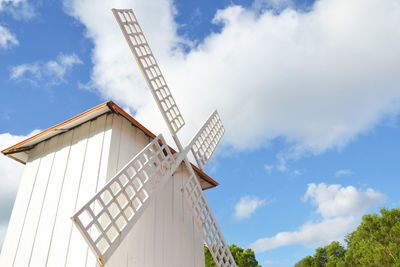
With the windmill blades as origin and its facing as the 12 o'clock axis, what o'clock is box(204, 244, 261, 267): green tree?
The green tree is roughly at 8 o'clock from the windmill blades.

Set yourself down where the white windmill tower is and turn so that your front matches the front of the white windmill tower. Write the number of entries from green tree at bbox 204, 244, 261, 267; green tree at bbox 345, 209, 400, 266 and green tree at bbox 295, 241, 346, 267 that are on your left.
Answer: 3

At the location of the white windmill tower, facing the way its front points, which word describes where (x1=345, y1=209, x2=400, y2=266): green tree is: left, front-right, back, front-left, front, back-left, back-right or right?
left

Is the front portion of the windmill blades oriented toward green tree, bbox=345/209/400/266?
no

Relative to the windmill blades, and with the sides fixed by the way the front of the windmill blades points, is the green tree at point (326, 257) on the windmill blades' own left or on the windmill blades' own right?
on the windmill blades' own left

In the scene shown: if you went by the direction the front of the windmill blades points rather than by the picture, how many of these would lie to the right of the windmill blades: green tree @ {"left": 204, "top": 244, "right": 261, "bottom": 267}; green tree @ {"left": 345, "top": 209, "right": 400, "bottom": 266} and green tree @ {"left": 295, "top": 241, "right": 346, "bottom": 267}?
0

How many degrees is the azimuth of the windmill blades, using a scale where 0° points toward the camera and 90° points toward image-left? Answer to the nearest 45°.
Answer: approximately 315°

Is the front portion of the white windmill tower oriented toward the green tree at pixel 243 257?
no

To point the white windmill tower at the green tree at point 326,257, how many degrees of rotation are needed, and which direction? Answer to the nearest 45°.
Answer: approximately 90° to its left
